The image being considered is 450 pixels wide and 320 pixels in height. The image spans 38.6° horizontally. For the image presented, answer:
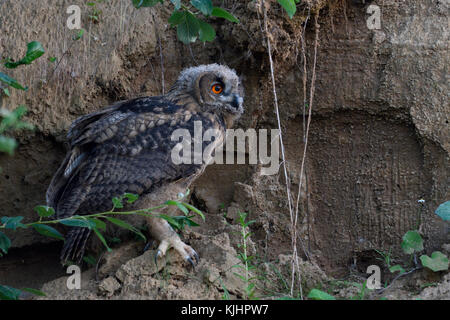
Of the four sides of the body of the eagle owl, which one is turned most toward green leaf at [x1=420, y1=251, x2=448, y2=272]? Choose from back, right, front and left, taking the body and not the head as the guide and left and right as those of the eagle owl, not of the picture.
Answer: front

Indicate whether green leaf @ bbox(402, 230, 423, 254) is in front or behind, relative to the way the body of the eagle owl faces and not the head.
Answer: in front

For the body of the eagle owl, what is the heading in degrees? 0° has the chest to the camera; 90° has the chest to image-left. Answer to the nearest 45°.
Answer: approximately 270°
